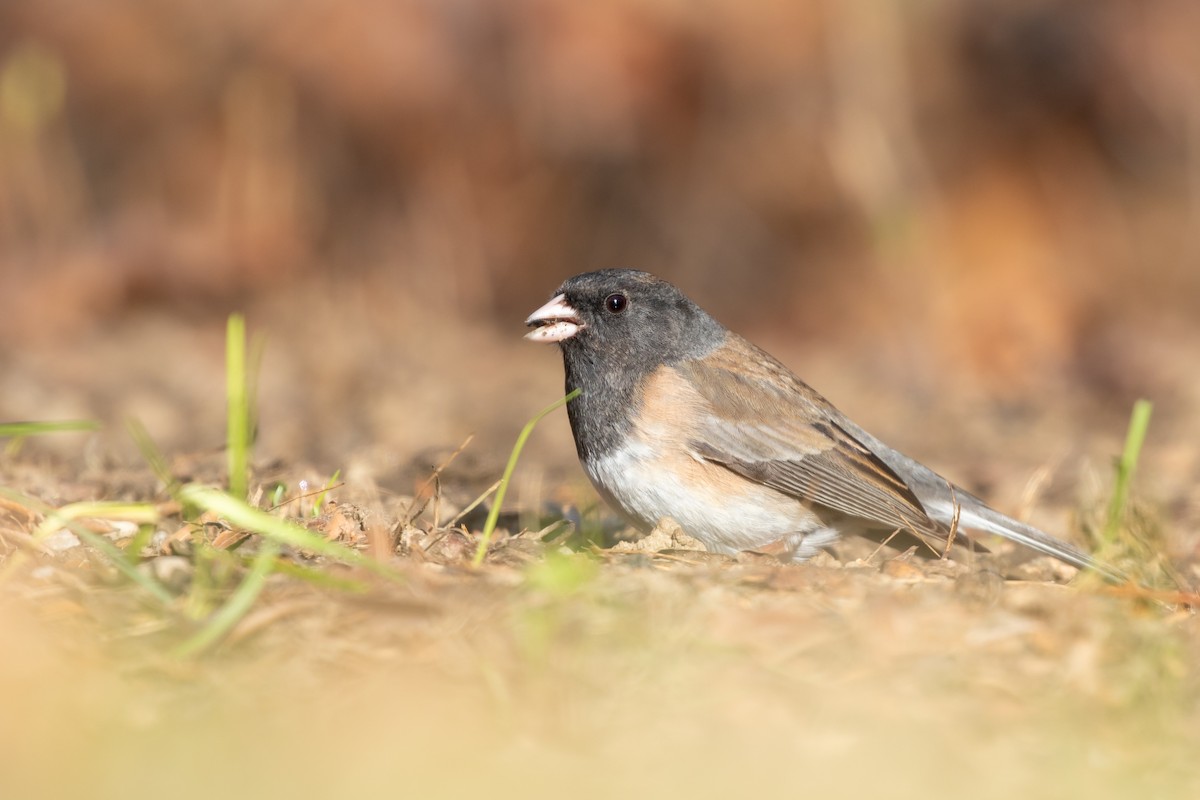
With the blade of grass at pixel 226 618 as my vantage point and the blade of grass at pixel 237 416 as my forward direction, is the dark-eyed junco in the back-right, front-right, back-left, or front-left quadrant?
front-right

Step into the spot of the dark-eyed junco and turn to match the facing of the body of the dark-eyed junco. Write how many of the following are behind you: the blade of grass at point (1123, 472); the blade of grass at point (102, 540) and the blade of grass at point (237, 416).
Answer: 1

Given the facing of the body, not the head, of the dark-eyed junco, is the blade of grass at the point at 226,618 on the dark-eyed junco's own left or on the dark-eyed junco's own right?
on the dark-eyed junco's own left

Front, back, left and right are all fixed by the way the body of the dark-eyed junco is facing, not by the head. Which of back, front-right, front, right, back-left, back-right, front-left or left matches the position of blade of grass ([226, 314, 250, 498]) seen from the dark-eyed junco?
front-left

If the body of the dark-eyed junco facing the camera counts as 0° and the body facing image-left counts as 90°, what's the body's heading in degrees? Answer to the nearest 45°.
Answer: approximately 90°

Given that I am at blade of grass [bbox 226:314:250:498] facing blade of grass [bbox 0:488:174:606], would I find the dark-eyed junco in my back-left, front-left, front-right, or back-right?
back-left

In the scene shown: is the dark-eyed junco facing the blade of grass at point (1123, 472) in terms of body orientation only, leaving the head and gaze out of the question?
no

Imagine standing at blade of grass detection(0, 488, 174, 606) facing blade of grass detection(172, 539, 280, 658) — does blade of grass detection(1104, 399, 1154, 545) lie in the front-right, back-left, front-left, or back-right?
front-left

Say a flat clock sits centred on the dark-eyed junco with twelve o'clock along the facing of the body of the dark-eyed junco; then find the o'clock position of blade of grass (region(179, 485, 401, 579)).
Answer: The blade of grass is roughly at 12 o'clock from the dark-eyed junco.

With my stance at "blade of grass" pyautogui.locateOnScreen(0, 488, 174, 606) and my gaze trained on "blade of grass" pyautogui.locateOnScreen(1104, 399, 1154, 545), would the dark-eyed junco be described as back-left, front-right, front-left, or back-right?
front-left
